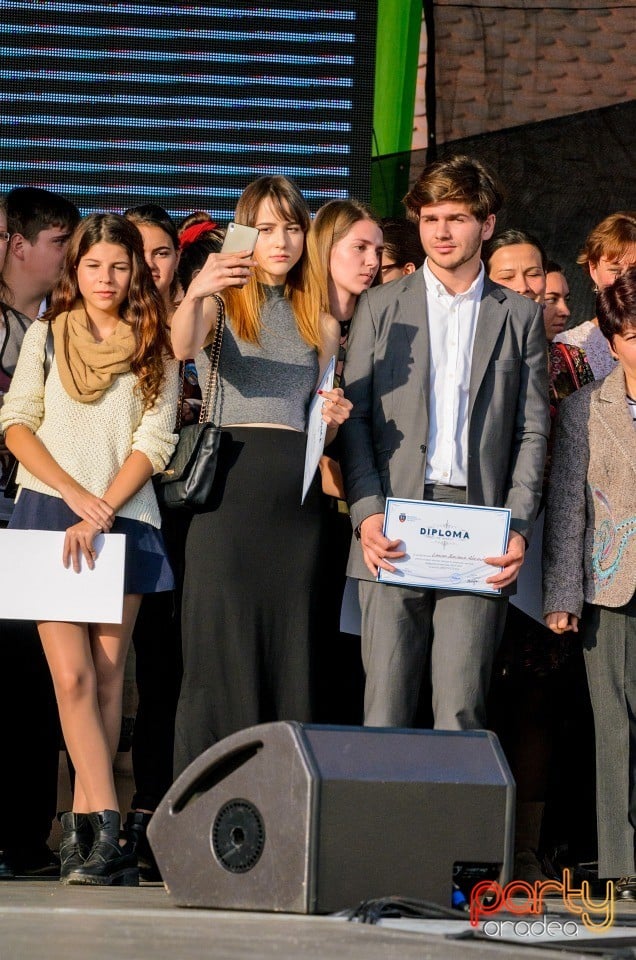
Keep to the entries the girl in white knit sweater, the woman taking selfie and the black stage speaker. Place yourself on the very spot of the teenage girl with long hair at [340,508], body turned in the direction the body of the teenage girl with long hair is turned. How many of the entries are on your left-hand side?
0

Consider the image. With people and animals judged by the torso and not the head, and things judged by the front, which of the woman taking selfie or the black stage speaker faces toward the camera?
the woman taking selfie

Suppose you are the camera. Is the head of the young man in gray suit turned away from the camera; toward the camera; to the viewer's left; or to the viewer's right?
toward the camera

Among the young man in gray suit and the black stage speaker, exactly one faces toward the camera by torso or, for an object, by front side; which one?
the young man in gray suit

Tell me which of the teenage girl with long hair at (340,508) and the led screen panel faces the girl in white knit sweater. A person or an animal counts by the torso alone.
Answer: the led screen panel

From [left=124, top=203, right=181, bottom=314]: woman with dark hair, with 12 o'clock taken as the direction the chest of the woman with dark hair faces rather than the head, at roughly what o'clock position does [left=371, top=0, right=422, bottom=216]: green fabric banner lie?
The green fabric banner is roughly at 7 o'clock from the woman with dark hair.

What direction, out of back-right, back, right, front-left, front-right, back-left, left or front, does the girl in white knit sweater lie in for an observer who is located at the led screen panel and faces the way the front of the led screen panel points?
front

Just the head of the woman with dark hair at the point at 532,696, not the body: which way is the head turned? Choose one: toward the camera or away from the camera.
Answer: toward the camera

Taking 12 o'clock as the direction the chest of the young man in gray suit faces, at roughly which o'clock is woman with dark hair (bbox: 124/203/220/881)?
The woman with dark hair is roughly at 4 o'clock from the young man in gray suit.

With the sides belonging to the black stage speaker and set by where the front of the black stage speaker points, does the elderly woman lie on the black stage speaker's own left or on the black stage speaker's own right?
on the black stage speaker's own right

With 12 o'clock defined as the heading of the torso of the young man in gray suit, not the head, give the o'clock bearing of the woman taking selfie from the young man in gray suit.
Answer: The woman taking selfie is roughly at 3 o'clock from the young man in gray suit.

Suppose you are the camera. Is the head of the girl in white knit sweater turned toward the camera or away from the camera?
toward the camera

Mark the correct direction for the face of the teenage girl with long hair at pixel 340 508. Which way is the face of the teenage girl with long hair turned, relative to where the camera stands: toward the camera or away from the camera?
toward the camera

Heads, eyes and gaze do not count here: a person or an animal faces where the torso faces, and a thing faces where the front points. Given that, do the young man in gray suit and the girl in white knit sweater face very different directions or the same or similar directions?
same or similar directions

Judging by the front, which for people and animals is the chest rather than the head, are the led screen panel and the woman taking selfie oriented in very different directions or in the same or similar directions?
same or similar directions

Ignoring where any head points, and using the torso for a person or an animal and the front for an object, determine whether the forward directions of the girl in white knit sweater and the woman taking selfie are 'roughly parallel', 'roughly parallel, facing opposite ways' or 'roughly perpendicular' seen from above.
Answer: roughly parallel

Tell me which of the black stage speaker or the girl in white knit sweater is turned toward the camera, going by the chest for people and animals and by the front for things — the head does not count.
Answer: the girl in white knit sweater

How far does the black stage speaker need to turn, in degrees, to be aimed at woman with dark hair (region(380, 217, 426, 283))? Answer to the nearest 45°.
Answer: approximately 45° to its right

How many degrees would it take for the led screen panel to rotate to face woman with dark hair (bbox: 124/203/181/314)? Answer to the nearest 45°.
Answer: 0° — it already faces them

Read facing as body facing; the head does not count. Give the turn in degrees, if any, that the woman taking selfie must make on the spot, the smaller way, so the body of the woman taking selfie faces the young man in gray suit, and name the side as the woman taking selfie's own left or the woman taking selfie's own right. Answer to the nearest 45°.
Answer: approximately 90° to the woman taking selfie's own left

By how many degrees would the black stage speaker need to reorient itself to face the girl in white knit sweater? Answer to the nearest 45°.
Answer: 0° — it already faces them

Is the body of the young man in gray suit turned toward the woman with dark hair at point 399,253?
no
